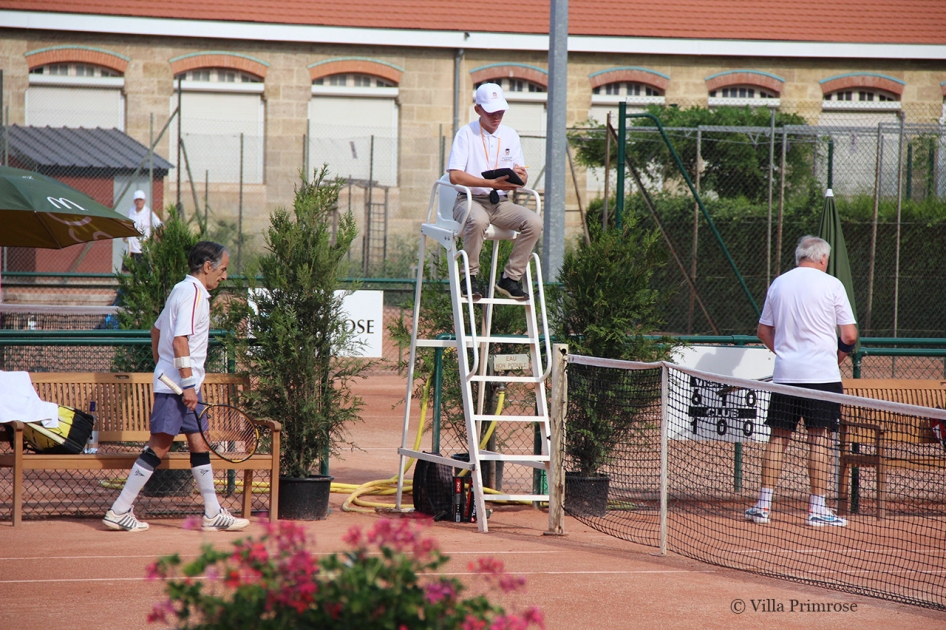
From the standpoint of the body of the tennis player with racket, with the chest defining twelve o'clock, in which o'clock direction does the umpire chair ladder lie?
The umpire chair ladder is roughly at 12 o'clock from the tennis player with racket.

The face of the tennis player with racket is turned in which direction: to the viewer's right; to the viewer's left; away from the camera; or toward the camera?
to the viewer's right

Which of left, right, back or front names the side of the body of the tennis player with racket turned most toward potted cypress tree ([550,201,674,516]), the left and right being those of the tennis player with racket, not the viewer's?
front

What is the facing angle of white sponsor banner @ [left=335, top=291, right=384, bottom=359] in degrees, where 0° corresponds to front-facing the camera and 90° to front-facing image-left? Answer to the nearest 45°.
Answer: approximately 0°

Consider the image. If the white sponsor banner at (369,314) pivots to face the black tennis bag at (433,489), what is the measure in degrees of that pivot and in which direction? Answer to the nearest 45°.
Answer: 0° — it already faces it

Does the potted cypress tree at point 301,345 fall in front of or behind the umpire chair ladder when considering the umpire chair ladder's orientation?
behind

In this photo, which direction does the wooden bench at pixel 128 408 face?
toward the camera

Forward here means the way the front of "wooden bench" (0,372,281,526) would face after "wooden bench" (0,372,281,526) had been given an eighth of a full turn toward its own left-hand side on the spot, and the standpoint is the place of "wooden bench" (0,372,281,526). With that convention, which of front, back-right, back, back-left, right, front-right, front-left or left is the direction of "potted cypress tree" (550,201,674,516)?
front-left

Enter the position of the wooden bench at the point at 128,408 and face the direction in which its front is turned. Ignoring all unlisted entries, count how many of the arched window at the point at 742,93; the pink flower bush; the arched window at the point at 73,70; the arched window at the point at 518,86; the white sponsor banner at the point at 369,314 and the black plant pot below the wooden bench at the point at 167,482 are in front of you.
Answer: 1

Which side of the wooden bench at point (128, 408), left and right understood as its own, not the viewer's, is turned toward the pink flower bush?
front

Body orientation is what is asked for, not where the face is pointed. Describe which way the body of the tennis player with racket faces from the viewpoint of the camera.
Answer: to the viewer's right

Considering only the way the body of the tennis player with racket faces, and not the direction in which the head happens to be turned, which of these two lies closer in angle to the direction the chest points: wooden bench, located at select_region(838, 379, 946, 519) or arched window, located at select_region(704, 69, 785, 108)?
the wooden bench

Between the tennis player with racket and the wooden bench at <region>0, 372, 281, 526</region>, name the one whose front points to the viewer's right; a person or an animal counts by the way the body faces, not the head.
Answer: the tennis player with racket

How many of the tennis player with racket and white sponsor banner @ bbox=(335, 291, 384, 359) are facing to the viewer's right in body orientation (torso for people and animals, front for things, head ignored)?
1
